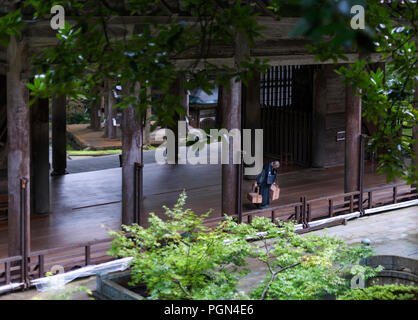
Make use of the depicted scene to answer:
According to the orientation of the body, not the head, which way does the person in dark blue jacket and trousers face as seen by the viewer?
to the viewer's right

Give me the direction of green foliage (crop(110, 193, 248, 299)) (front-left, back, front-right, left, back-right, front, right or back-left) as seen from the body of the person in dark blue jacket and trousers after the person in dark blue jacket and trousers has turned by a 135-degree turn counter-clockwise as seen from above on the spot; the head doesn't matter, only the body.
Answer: back-left

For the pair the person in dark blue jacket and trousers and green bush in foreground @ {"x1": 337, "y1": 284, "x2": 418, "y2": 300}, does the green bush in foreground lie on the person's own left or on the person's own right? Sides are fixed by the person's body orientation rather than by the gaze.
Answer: on the person's own right
